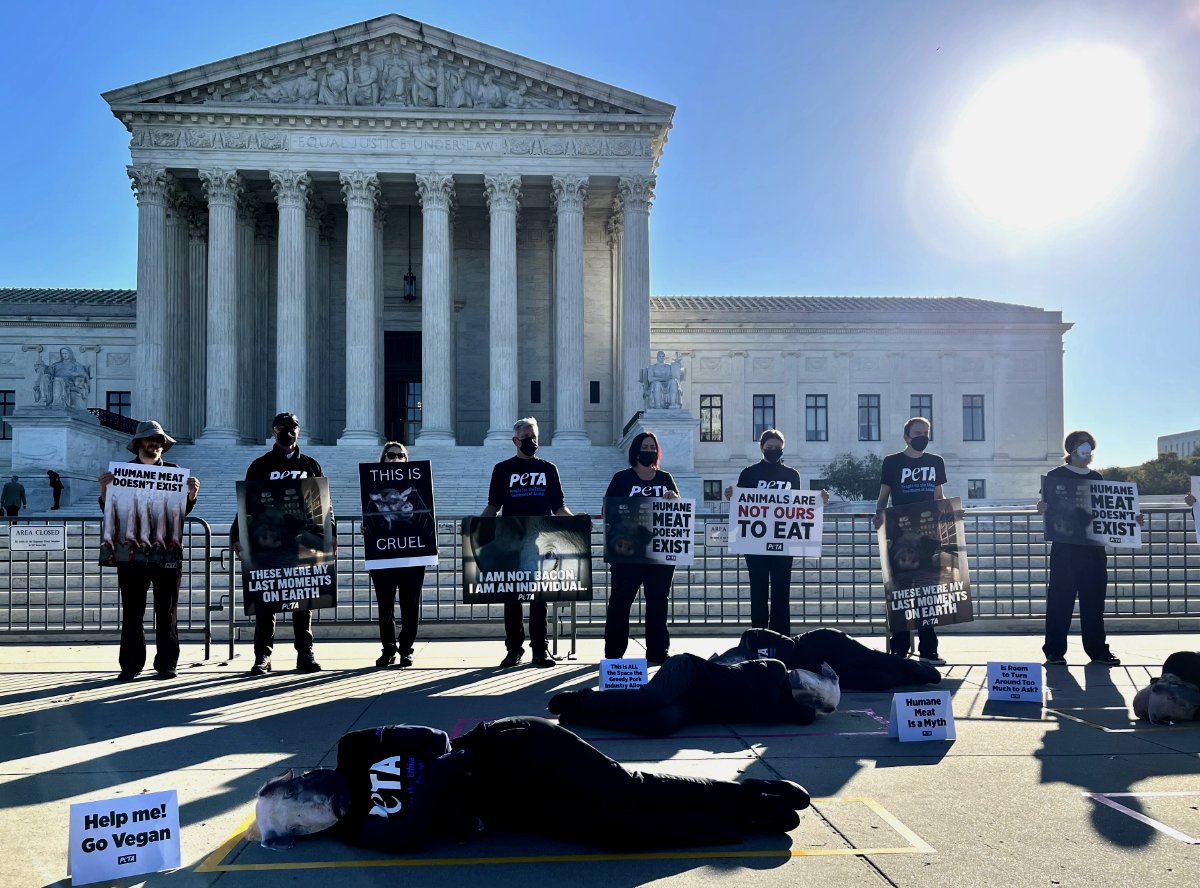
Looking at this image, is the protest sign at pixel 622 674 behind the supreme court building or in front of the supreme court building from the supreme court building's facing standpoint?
in front

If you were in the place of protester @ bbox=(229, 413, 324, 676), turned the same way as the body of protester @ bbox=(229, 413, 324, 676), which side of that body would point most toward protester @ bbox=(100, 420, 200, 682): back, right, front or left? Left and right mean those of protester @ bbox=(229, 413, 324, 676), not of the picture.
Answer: right

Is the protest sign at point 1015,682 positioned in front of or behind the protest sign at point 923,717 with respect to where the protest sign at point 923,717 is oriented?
behind

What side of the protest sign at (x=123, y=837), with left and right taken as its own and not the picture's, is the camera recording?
front

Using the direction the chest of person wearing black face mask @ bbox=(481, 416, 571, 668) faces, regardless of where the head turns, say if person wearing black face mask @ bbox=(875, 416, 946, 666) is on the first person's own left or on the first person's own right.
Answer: on the first person's own left

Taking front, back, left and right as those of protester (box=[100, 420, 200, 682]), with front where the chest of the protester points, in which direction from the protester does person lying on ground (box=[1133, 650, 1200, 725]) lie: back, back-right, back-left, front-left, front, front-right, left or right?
front-left

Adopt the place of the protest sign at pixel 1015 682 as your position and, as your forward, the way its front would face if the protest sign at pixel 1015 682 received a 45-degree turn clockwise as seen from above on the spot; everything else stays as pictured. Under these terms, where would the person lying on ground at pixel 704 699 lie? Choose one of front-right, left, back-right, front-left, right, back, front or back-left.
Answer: front

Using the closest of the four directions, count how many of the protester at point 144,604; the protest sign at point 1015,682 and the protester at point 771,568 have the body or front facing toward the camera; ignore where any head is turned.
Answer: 3

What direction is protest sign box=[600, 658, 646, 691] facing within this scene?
toward the camera

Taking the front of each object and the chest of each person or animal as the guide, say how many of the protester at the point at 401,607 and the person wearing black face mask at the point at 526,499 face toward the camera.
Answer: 2

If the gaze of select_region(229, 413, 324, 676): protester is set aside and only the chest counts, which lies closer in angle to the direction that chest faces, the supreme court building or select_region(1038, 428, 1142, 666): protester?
the protester

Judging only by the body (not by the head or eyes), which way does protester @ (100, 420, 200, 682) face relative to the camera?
toward the camera

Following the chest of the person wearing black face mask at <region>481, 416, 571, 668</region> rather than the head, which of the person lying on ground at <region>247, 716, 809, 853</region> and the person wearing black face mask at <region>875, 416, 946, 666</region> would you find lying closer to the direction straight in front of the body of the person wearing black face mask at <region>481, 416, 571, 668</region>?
the person lying on ground
